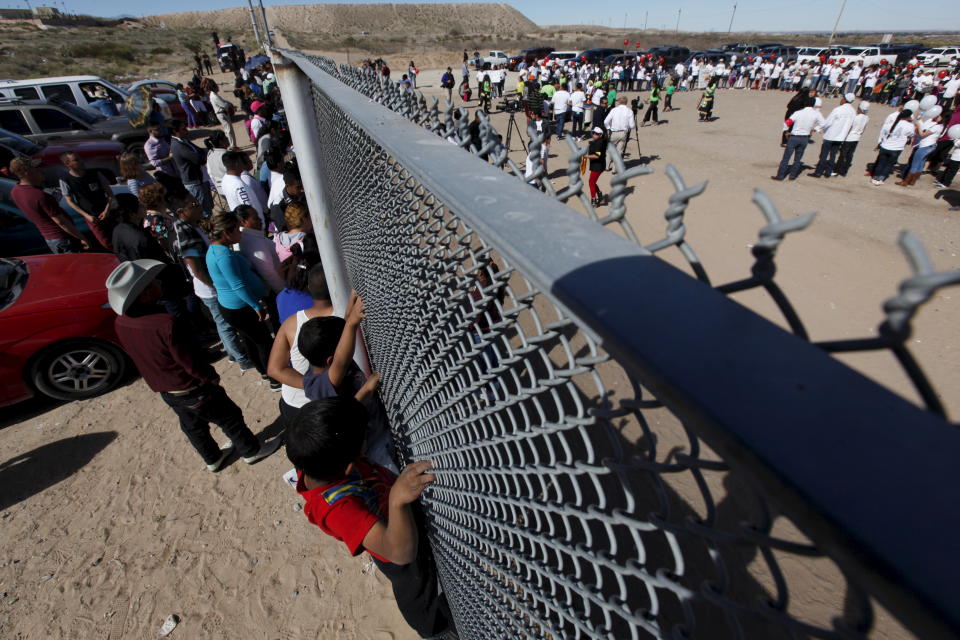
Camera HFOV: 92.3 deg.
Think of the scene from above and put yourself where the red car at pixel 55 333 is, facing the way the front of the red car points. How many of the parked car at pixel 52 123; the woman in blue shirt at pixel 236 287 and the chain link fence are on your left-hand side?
1

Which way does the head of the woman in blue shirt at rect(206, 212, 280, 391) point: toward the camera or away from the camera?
away from the camera

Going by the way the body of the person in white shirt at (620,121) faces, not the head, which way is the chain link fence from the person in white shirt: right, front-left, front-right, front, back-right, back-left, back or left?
back

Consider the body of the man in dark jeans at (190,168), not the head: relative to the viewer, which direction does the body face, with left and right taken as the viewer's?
facing to the right of the viewer

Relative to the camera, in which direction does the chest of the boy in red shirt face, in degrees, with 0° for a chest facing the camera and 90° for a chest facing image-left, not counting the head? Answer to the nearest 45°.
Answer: approximately 225°

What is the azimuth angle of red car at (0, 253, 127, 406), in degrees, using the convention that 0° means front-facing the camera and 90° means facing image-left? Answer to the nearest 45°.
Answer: approximately 270°

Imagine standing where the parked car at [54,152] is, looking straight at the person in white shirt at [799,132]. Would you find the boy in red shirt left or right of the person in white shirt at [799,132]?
right

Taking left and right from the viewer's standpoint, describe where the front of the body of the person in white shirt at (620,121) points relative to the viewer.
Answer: facing away from the viewer

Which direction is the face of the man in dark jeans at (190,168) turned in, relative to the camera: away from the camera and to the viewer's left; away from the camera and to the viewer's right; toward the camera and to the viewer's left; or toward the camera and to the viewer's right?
away from the camera and to the viewer's right

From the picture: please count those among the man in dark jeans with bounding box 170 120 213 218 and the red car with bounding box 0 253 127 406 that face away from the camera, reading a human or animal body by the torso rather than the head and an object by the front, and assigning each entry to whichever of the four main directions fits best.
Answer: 0

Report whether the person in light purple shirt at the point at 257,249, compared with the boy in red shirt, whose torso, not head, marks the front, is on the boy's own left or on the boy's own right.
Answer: on the boy's own left
